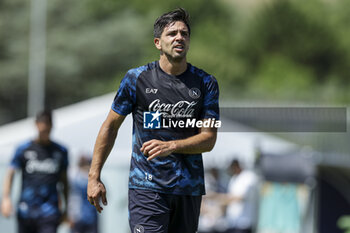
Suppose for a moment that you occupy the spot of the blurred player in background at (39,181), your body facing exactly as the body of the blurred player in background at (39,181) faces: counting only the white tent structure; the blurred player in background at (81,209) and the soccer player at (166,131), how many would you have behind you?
2

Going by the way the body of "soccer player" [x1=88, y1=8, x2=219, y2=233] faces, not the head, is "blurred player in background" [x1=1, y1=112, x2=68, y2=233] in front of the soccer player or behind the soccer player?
behind

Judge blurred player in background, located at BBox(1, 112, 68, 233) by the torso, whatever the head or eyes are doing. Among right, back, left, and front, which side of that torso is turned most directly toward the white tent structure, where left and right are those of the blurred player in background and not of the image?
back

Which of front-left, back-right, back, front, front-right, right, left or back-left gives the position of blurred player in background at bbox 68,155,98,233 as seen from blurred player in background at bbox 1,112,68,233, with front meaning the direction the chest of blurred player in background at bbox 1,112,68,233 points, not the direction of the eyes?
back

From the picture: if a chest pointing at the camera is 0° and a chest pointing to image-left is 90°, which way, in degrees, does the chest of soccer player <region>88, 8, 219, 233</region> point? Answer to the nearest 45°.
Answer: approximately 0°

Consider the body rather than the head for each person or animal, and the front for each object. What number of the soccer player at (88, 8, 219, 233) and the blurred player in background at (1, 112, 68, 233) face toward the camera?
2

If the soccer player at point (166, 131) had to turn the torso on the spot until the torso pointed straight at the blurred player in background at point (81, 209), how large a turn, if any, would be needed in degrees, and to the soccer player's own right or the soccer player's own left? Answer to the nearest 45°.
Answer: approximately 180°

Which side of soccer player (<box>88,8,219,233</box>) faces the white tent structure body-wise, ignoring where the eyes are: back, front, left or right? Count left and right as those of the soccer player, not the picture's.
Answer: back
